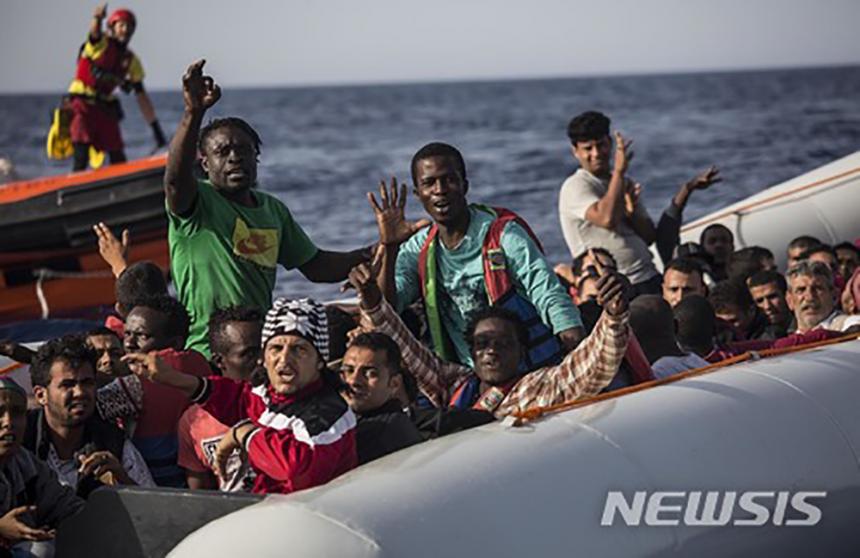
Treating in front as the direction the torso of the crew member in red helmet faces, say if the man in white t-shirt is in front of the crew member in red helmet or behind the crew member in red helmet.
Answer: in front

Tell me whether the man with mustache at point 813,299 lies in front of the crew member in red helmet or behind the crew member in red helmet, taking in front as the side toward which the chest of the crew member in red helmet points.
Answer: in front

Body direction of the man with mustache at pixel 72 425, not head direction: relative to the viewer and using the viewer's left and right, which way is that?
facing the viewer and to the right of the viewer
